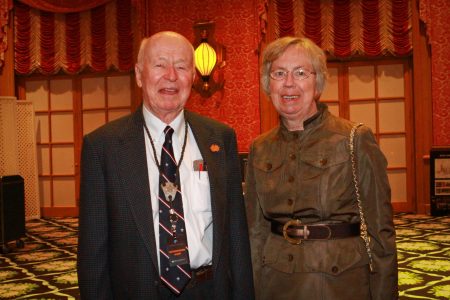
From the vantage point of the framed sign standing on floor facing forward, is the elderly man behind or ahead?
ahead

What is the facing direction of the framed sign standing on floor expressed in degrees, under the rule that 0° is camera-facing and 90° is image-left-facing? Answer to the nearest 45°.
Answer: approximately 0°

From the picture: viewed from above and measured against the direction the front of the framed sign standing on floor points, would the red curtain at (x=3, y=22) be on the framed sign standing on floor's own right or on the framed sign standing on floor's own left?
on the framed sign standing on floor's own right

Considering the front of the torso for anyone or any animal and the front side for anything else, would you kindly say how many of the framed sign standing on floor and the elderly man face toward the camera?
2

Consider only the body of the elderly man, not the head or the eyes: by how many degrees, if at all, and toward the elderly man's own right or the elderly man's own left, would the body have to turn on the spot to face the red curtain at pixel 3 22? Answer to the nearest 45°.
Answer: approximately 180°

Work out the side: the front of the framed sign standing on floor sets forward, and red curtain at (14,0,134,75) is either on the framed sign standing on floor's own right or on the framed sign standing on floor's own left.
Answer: on the framed sign standing on floor's own right
